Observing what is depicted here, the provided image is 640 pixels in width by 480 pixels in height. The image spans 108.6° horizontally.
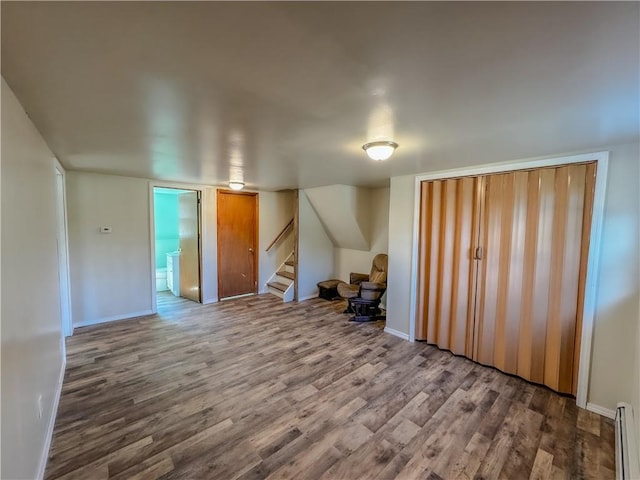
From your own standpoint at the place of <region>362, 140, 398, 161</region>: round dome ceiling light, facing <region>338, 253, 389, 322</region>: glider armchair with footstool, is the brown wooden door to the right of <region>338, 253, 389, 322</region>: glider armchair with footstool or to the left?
left

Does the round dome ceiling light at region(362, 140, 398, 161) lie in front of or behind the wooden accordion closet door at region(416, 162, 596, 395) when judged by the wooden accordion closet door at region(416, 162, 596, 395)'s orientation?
in front

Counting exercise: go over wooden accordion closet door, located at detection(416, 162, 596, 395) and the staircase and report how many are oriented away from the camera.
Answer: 0

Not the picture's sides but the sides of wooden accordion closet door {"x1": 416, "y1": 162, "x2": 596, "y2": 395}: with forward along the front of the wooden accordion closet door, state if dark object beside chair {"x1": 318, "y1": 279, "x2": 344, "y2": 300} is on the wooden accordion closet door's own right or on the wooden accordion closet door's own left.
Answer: on the wooden accordion closet door's own right

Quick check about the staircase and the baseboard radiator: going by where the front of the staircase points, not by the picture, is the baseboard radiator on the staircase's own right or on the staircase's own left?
on the staircase's own left

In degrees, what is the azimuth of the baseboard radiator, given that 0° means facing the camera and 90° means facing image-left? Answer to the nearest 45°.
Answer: approximately 90°

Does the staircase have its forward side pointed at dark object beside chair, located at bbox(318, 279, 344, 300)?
no

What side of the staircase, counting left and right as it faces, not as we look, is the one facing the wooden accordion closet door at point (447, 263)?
left

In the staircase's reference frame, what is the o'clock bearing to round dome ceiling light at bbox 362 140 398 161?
The round dome ceiling light is roughly at 10 o'clock from the staircase.

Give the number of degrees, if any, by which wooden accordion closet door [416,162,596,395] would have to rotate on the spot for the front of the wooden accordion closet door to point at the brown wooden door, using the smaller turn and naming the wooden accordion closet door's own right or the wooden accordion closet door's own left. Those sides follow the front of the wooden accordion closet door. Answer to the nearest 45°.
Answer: approximately 45° to the wooden accordion closet door's own right

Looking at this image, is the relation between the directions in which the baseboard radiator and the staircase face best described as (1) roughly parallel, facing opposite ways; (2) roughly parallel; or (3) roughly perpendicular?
roughly perpendicular

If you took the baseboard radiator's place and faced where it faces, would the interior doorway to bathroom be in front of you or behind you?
in front

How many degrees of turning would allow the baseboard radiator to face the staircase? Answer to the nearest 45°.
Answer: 0° — it already faces it

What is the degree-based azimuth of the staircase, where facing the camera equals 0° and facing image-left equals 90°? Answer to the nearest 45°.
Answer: approximately 45°

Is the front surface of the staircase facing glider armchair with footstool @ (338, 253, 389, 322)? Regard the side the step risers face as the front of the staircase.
no

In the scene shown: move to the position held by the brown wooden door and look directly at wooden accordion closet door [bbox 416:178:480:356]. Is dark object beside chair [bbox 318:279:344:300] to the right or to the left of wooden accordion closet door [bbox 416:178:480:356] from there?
left

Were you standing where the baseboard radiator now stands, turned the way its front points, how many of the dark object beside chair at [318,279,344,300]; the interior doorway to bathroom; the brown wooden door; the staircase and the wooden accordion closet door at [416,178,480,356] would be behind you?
0
